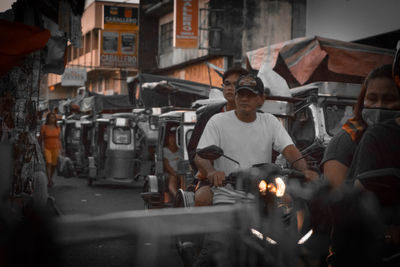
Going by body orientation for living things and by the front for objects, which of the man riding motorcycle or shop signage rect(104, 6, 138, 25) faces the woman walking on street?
the shop signage

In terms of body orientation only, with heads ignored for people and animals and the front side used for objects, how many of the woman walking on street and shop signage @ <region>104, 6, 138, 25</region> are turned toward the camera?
2

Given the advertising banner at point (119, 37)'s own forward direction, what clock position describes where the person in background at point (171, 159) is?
The person in background is roughly at 12 o'clock from the advertising banner.

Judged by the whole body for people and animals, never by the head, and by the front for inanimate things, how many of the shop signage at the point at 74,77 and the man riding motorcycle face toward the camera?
2
